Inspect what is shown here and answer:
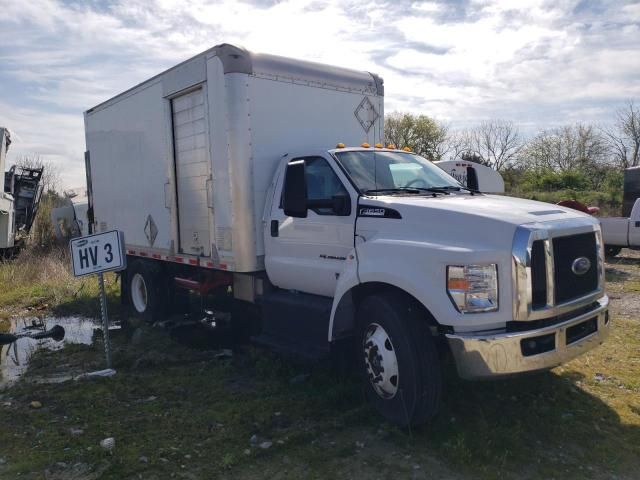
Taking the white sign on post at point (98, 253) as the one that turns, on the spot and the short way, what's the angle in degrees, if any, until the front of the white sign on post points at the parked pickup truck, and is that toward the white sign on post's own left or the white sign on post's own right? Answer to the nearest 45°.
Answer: approximately 90° to the white sign on post's own left

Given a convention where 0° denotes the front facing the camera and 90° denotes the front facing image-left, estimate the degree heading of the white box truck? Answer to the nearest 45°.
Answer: approximately 315°

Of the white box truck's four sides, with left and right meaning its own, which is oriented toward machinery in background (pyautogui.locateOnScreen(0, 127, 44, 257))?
back

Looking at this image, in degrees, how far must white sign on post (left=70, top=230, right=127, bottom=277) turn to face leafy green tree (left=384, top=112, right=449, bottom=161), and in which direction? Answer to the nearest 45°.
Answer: approximately 135° to its left

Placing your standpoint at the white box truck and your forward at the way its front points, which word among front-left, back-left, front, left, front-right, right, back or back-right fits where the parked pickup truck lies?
left

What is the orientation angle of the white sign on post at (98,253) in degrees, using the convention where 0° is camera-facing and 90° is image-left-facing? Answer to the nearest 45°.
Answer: approximately 0°

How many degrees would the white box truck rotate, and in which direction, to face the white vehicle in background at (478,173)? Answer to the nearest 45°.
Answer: approximately 135° to its left
